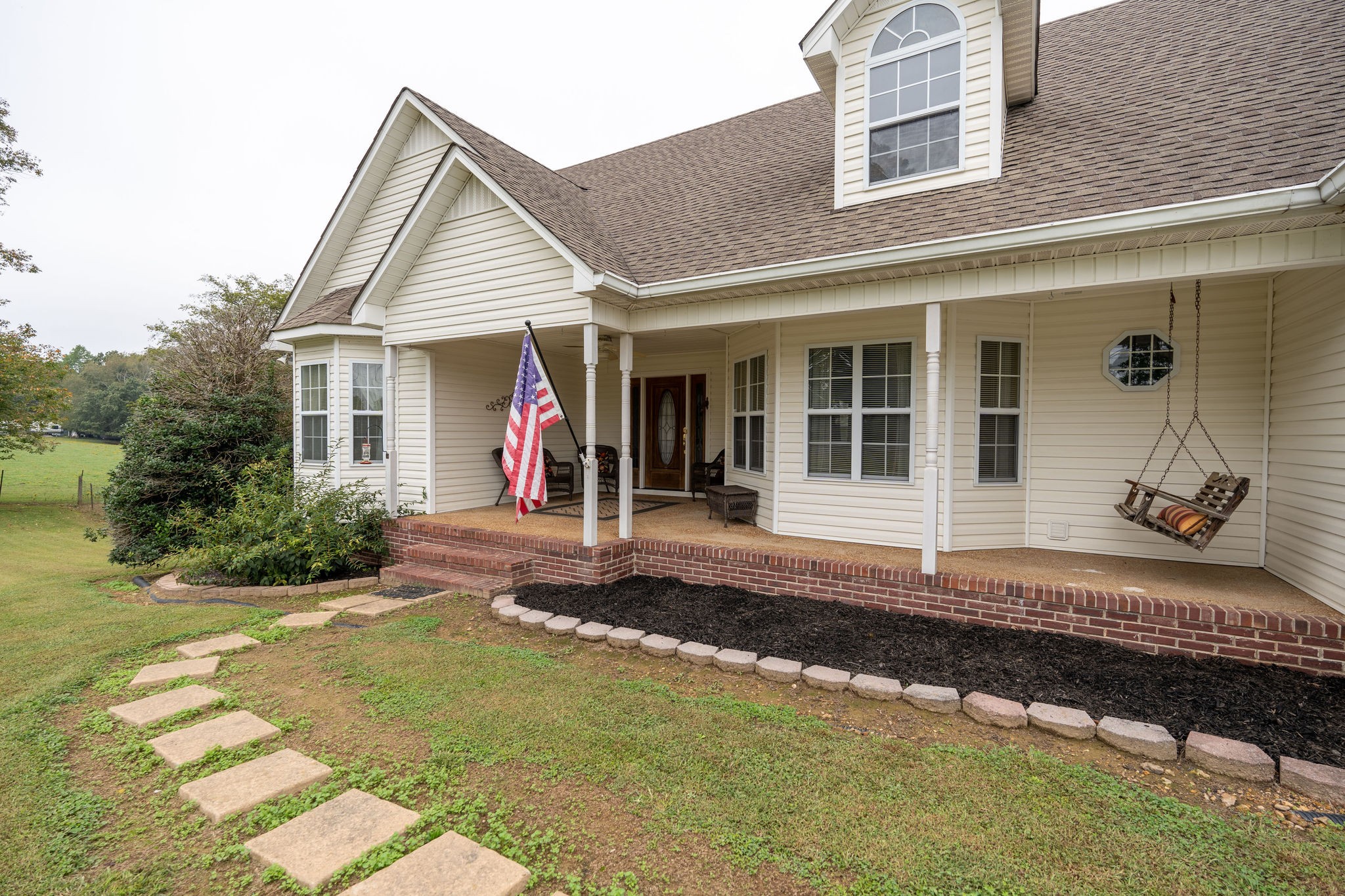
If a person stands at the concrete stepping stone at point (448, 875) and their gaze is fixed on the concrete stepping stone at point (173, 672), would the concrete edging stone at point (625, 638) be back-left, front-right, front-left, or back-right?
front-right

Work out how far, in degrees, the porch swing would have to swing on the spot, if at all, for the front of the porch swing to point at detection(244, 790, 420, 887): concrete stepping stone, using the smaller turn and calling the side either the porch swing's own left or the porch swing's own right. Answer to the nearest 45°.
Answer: approximately 45° to the porch swing's own left

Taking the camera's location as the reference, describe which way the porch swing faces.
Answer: facing to the left of the viewer

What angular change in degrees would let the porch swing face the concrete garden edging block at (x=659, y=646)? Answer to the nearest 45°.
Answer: approximately 45° to its left

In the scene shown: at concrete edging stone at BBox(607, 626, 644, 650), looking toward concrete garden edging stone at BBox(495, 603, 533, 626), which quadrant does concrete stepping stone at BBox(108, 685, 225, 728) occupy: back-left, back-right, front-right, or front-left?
front-left

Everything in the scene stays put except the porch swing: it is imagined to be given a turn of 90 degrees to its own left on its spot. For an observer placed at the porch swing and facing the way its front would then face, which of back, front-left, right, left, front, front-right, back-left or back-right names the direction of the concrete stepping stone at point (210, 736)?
front-right

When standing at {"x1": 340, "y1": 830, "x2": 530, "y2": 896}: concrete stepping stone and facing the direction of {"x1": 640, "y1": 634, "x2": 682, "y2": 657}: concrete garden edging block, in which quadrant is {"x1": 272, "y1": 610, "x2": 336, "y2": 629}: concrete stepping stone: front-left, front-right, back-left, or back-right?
front-left

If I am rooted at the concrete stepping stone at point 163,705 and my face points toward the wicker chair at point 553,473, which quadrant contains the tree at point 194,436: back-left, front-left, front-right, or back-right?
front-left

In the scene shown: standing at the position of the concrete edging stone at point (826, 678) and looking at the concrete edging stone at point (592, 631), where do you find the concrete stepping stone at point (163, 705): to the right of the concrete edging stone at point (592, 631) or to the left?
left

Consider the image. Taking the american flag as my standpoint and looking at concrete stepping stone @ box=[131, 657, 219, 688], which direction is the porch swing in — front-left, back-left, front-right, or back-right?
back-left
